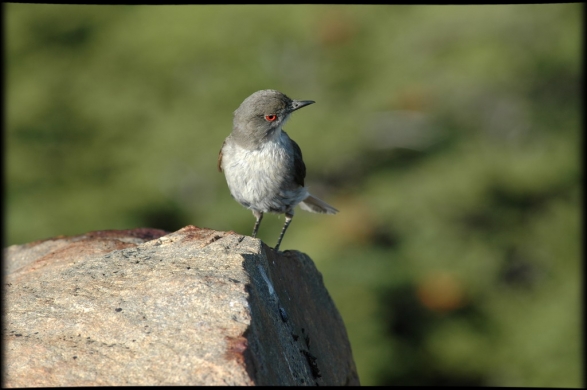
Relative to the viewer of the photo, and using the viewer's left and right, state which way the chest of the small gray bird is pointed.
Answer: facing the viewer and to the left of the viewer
